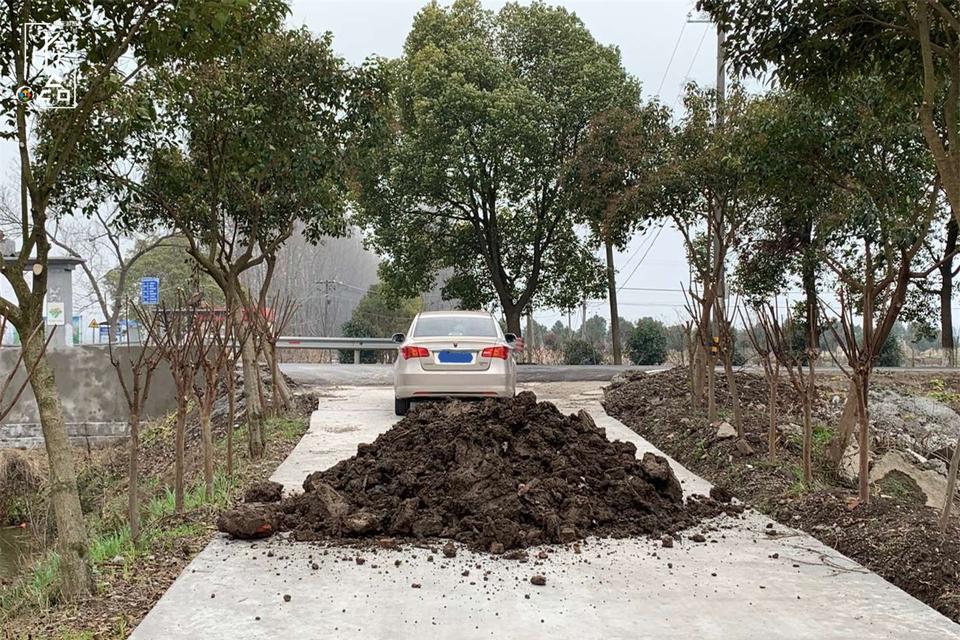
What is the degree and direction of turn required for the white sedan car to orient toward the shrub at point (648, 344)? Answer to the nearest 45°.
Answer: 0° — it already faces it

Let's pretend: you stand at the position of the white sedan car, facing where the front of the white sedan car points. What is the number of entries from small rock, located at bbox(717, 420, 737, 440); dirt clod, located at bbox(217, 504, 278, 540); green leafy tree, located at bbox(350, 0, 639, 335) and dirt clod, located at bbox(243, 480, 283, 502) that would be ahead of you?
1

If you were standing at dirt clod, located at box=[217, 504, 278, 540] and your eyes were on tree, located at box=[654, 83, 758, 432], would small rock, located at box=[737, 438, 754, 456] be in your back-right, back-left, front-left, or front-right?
front-right

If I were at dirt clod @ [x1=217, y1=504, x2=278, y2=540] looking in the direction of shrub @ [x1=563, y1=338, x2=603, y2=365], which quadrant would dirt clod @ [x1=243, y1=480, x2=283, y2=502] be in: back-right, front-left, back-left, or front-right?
front-left

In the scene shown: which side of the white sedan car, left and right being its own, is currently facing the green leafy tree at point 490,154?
front

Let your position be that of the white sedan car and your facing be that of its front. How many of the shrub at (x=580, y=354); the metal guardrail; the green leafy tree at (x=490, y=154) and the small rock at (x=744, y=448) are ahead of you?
3

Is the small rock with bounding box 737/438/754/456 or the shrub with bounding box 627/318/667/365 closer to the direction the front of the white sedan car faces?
the shrub

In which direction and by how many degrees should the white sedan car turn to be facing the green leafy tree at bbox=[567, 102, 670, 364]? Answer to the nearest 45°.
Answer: approximately 45° to its right

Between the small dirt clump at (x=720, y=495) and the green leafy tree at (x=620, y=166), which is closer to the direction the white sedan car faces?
the green leafy tree

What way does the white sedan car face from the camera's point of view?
away from the camera

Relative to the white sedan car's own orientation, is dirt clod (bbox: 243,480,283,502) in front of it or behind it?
behind

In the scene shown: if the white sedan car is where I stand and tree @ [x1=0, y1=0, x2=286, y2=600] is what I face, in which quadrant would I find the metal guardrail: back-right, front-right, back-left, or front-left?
back-right

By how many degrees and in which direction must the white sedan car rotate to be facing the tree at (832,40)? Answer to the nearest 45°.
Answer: approximately 135° to its right

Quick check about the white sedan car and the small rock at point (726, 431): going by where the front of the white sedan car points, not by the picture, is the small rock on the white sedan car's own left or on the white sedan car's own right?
on the white sedan car's own right

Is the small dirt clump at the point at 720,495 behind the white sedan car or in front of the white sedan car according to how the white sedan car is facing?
behind

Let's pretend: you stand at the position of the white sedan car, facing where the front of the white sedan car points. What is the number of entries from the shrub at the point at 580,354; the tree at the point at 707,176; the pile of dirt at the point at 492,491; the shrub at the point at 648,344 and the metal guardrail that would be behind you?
1

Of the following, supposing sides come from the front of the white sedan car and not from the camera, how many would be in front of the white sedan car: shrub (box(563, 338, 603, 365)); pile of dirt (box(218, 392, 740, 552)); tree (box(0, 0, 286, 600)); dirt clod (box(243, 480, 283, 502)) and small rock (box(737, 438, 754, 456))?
1
